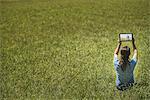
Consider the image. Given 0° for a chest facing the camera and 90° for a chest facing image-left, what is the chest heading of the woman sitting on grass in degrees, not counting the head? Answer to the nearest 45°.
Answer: approximately 180°
